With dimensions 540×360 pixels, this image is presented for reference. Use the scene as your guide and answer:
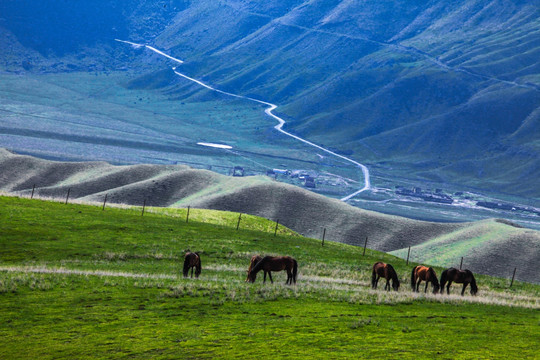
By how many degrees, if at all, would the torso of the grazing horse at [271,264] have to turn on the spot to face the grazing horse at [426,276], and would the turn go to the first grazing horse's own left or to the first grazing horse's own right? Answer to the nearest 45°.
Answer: approximately 180°

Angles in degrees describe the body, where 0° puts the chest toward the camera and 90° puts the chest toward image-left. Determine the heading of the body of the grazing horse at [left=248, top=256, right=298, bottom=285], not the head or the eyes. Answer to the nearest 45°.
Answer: approximately 90°

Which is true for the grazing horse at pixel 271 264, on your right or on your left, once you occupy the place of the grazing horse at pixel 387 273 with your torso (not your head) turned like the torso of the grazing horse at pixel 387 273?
on your right

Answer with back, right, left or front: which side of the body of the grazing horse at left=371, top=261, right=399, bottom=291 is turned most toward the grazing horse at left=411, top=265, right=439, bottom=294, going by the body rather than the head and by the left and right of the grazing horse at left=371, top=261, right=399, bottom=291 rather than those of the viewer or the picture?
front

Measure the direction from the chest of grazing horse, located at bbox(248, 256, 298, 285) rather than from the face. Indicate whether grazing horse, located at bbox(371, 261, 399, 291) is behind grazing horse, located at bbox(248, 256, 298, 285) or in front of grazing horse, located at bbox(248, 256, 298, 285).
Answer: behind
